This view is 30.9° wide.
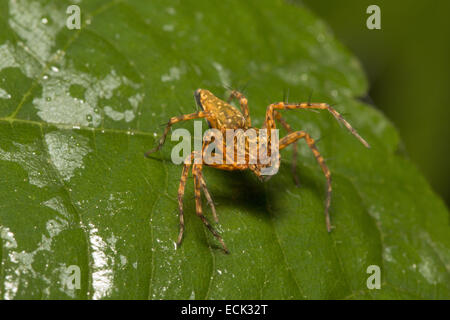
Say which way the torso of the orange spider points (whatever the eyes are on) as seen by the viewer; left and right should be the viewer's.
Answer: facing the viewer and to the right of the viewer
